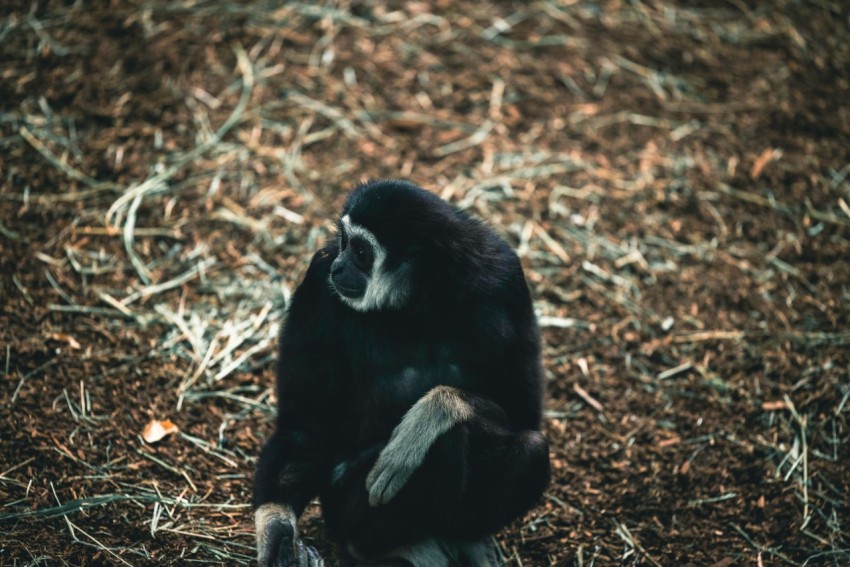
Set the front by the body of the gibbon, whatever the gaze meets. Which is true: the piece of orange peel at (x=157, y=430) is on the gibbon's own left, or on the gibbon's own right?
on the gibbon's own right

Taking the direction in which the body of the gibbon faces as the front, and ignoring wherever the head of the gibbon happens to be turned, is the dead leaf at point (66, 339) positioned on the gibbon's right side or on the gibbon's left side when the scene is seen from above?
on the gibbon's right side

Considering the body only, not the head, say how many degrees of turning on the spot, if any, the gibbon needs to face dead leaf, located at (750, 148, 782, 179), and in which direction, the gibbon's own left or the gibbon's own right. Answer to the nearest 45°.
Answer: approximately 180°

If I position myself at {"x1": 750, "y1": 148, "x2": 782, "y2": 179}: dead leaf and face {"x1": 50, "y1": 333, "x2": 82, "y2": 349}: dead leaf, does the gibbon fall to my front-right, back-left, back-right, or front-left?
front-left
